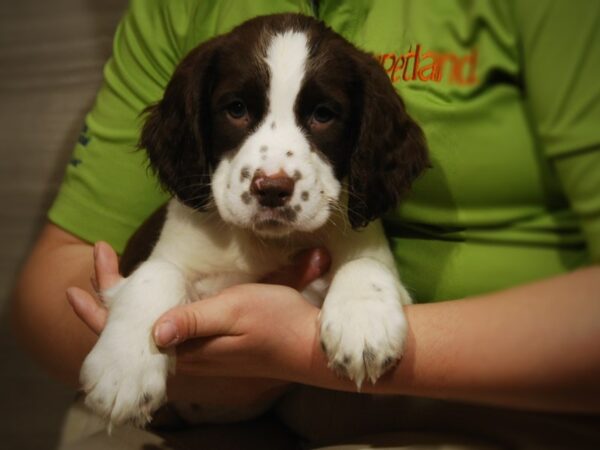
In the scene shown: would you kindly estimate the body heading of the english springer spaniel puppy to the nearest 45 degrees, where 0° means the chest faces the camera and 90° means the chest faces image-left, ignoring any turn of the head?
approximately 0°

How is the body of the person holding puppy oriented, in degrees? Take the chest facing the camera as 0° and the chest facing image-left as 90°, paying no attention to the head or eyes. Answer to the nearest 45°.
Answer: approximately 0°
